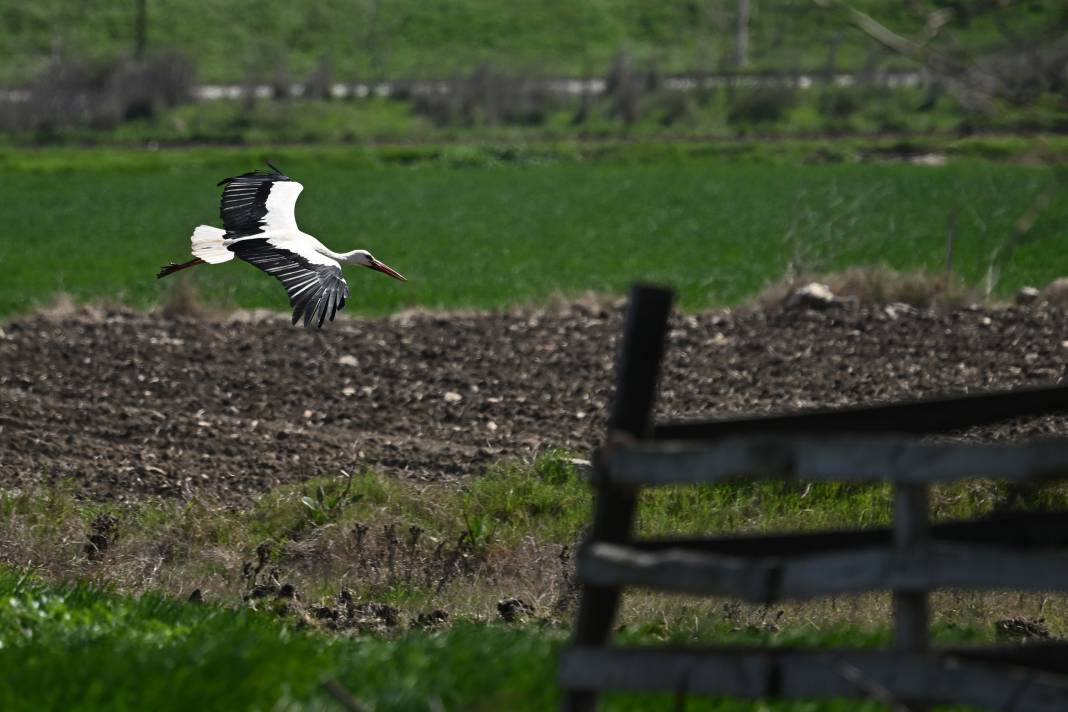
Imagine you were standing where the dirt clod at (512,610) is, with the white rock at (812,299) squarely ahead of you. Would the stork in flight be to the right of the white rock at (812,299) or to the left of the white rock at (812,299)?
left

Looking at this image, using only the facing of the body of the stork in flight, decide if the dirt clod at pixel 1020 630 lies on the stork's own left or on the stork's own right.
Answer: on the stork's own right

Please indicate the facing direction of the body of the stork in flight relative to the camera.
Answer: to the viewer's right

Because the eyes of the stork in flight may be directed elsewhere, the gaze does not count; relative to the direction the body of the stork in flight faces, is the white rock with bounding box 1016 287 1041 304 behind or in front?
in front

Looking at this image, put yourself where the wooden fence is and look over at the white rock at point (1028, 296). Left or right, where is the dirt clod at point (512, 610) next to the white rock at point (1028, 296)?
left

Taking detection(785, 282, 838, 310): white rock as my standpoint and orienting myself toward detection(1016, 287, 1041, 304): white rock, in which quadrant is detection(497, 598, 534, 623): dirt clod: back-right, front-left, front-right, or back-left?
back-right

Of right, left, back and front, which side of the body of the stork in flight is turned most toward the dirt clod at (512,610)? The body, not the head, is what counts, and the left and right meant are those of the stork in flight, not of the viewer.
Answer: right

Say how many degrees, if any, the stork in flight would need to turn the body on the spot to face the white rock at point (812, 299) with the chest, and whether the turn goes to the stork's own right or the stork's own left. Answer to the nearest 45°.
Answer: approximately 45° to the stork's own left

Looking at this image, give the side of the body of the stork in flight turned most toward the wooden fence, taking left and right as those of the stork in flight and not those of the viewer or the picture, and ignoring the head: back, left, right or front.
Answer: right
